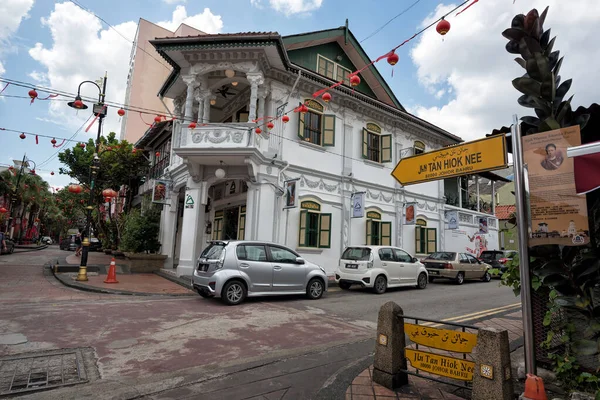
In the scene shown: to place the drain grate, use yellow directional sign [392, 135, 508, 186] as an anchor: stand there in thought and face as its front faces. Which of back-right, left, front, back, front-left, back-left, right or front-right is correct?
front-right

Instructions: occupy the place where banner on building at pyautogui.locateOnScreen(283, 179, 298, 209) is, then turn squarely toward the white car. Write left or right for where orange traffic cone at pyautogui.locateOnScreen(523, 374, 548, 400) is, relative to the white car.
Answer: right

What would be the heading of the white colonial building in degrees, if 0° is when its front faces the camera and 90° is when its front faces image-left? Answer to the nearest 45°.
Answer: approximately 45°

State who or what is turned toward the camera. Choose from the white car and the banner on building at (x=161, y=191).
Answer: the banner on building

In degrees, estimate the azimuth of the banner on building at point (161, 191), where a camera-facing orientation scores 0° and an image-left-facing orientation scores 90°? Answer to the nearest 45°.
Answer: approximately 0°

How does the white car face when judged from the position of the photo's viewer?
facing away from the viewer and to the right of the viewer

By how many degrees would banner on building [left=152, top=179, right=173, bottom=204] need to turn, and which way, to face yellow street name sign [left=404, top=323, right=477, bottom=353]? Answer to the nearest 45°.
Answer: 0° — it already faces it

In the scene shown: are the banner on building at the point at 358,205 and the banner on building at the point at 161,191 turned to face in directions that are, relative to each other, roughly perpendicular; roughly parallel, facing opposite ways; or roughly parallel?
roughly perpendicular

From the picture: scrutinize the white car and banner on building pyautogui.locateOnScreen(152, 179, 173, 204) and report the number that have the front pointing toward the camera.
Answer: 1

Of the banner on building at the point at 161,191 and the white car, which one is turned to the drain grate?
the banner on building
